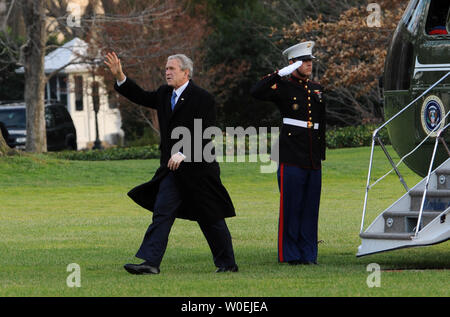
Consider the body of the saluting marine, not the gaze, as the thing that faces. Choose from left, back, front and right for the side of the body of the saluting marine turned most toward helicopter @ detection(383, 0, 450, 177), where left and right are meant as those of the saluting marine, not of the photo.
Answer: left

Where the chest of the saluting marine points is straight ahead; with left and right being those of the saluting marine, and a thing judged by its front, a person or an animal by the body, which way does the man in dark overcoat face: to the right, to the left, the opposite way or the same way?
to the right

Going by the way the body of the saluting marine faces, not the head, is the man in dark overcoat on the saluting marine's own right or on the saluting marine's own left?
on the saluting marine's own right

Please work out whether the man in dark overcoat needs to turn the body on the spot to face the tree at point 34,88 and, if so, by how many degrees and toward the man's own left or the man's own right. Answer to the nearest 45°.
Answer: approximately 135° to the man's own right

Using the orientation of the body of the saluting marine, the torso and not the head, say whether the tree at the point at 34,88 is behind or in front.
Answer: behind

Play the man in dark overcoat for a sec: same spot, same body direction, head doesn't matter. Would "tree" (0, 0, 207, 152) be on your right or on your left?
on your right

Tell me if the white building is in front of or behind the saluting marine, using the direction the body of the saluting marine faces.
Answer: behind

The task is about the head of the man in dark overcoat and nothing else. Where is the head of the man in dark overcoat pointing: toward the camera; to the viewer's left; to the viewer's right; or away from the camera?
to the viewer's left

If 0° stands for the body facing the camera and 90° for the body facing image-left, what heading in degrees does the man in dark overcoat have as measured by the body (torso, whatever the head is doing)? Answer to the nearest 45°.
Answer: approximately 45°
